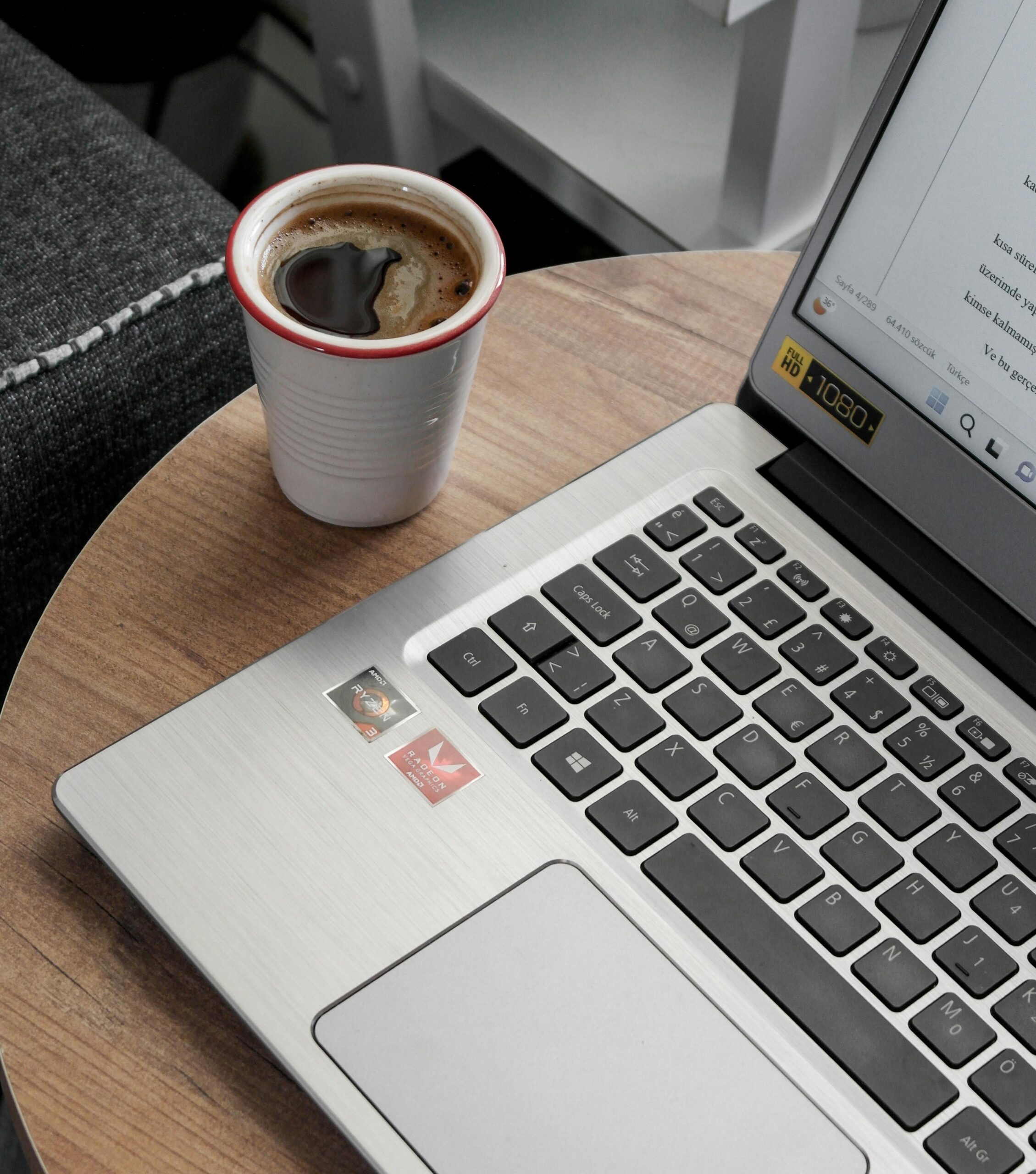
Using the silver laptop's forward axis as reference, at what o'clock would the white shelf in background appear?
The white shelf in background is roughly at 4 o'clock from the silver laptop.

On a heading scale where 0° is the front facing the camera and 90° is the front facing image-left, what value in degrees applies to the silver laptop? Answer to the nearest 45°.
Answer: approximately 45°
